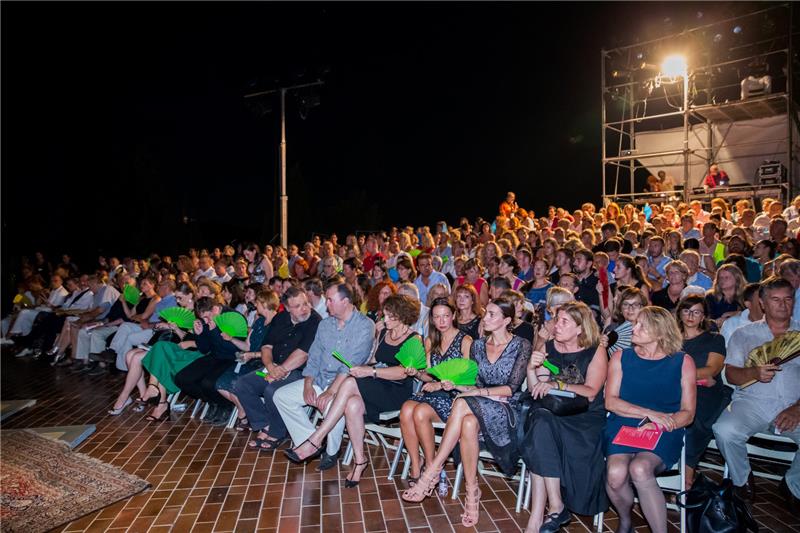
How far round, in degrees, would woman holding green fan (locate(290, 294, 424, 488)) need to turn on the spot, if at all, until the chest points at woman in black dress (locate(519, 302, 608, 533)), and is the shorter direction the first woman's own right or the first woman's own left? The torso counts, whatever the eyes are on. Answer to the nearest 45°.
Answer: approximately 90° to the first woman's own left

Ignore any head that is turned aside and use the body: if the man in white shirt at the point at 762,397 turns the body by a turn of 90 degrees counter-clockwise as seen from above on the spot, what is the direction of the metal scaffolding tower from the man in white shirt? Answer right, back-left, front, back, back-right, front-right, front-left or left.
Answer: left

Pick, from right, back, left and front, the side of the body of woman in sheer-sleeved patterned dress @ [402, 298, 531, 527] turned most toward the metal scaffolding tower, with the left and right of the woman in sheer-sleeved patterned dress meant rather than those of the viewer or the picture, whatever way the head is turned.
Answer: back

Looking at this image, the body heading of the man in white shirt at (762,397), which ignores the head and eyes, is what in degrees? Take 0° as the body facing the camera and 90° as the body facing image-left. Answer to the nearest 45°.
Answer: approximately 0°

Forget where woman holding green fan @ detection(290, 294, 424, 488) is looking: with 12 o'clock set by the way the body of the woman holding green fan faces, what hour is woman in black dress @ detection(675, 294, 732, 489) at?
The woman in black dress is roughly at 8 o'clock from the woman holding green fan.

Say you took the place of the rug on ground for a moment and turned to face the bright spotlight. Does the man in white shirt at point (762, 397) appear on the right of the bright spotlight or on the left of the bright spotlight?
right

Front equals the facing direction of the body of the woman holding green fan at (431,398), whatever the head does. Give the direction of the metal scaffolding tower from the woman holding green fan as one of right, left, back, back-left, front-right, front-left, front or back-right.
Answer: back
